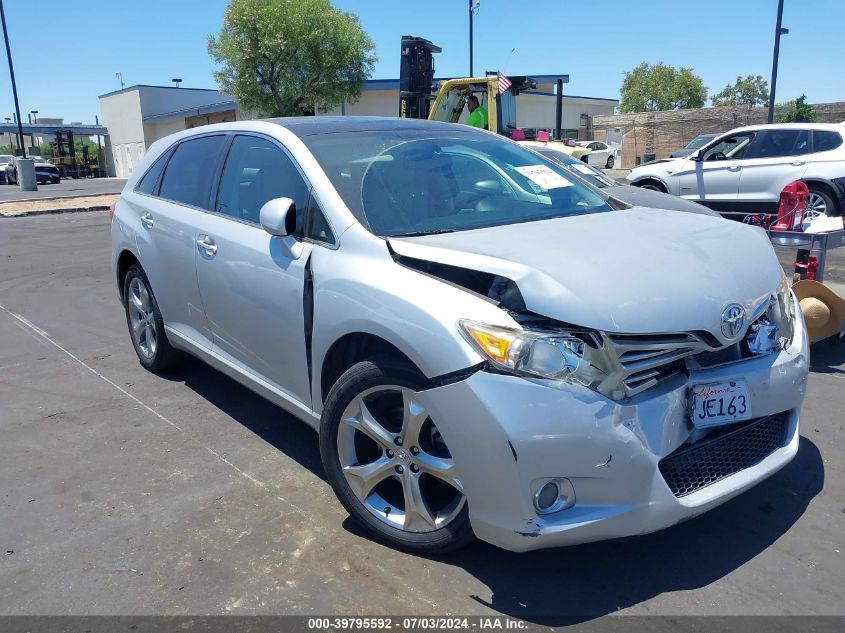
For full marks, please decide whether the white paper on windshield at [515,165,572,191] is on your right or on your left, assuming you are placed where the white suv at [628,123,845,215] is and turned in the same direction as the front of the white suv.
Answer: on your left

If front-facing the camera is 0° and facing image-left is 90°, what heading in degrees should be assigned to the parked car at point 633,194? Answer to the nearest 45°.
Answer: approximately 315°

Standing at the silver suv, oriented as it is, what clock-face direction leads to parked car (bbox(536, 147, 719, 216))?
The parked car is roughly at 8 o'clock from the silver suv.

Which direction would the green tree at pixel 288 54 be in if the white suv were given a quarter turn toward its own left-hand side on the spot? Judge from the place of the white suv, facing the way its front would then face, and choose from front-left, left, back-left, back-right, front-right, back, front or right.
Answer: back-right

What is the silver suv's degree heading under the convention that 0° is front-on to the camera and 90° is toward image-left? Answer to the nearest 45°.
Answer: approximately 315°

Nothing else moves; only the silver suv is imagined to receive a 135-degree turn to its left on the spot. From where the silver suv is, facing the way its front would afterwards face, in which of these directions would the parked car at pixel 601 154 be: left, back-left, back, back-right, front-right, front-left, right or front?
front

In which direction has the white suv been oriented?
to the viewer's left

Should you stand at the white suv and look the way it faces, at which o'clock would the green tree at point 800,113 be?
The green tree is roughly at 3 o'clock from the white suv.

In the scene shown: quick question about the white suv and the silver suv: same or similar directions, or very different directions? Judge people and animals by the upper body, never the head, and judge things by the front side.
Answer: very different directions

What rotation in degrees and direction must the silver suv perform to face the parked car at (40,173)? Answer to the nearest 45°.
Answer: approximately 180°

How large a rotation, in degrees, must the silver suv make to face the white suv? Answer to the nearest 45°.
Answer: approximately 90° to its left

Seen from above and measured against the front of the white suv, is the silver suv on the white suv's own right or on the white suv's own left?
on the white suv's own left

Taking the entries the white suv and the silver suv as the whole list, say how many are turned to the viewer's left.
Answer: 1
